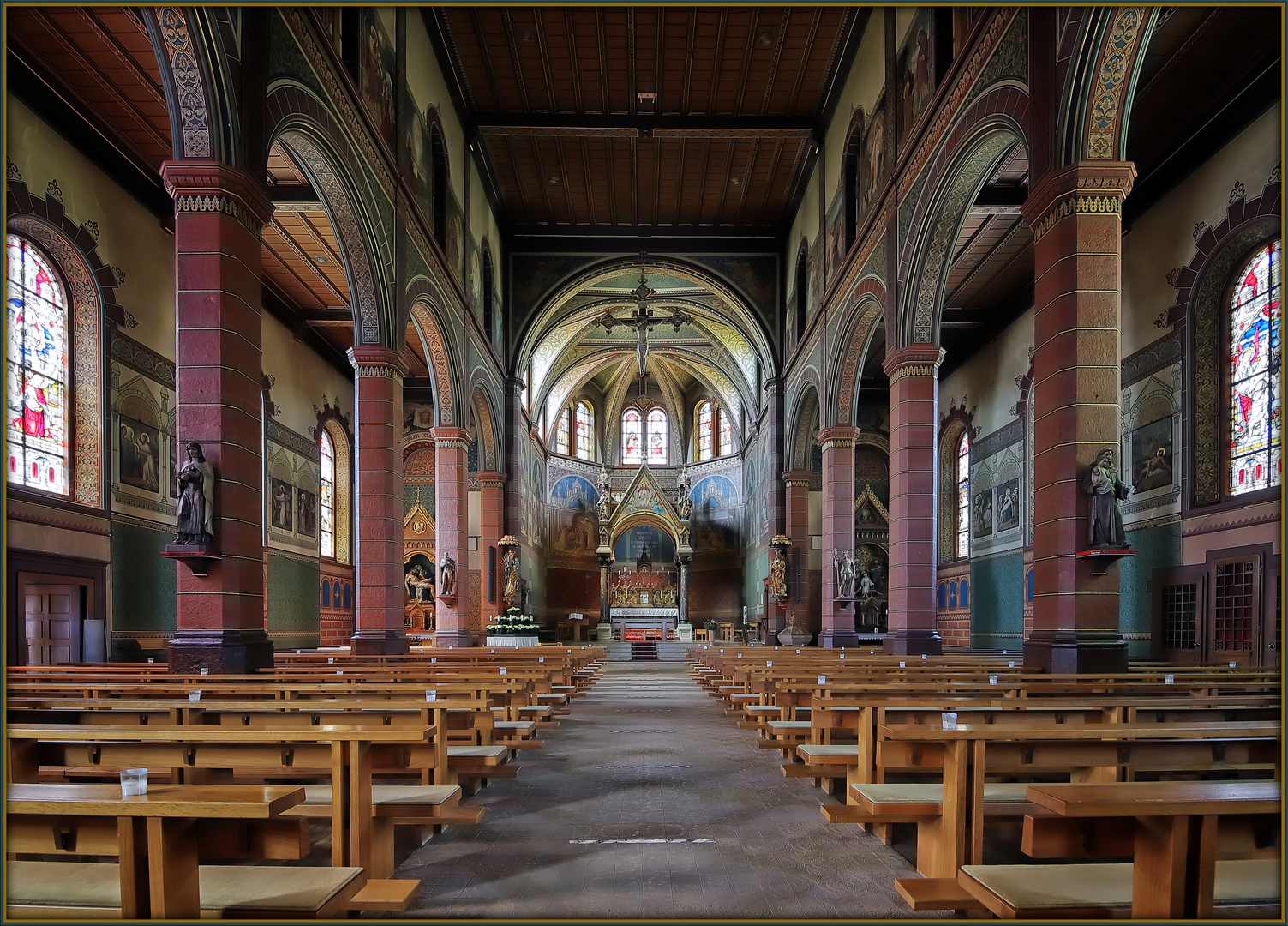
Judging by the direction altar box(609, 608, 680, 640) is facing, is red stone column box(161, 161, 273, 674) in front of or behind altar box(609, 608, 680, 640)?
in front

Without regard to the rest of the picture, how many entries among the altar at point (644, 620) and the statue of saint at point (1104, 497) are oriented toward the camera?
2

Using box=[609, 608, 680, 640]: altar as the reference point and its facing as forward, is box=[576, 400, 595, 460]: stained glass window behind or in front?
behind

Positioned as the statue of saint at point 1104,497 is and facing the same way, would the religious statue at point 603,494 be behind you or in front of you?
behind

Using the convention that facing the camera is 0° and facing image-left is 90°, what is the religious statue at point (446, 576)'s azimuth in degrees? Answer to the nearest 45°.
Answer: approximately 0°
